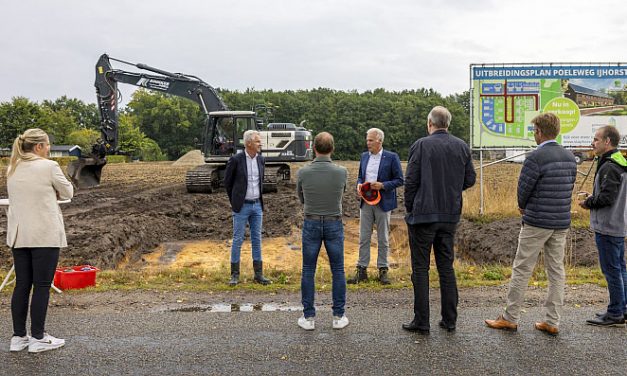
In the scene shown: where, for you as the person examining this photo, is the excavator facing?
facing to the left of the viewer

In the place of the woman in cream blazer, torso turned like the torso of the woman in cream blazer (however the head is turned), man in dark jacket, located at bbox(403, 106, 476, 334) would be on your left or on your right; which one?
on your right

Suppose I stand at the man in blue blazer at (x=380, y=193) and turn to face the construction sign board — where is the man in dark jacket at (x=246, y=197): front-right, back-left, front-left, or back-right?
back-left

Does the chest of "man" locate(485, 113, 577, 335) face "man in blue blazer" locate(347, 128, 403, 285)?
yes

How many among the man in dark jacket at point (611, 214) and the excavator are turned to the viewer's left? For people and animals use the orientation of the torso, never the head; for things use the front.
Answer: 2

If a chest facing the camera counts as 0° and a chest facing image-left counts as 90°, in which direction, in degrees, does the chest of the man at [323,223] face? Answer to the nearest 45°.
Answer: approximately 180°

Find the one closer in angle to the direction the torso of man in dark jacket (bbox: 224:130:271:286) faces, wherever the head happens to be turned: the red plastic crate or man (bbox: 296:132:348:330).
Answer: the man

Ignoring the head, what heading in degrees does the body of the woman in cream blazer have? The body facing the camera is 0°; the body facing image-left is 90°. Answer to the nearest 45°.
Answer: approximately 225°

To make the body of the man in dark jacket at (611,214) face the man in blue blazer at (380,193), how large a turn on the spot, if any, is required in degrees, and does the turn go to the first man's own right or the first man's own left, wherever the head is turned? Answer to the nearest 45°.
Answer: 0° — they already face them

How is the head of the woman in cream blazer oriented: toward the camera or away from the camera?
away from the camera

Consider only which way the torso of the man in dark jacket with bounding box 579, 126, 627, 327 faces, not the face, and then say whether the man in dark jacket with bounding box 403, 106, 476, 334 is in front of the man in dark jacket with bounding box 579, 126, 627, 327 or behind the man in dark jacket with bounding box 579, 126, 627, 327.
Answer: in front

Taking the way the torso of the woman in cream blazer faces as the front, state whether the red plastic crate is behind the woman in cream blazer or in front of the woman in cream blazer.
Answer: in front

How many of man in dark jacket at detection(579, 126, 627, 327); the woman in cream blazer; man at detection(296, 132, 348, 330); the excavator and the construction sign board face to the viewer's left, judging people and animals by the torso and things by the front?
2

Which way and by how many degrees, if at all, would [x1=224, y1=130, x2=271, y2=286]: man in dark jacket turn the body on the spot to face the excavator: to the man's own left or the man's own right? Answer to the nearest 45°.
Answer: approximately 135° to the man's own left

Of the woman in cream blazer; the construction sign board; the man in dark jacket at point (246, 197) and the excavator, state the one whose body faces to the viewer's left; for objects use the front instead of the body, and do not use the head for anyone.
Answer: the excavator

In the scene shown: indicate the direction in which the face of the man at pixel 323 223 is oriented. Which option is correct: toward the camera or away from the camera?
away from the camera

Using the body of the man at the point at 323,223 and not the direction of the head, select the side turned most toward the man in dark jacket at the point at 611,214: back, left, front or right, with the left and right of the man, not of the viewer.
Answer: right

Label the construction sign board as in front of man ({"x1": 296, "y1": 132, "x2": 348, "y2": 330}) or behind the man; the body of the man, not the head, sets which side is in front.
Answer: in front

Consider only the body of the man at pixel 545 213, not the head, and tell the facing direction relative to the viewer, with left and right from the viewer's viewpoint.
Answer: facing away from the viewer and to the left of the viewer
